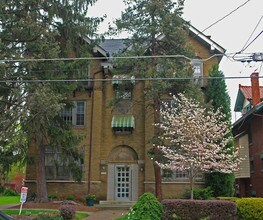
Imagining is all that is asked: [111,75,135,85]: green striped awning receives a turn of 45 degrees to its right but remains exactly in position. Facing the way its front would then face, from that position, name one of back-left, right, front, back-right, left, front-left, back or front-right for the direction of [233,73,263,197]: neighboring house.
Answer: back

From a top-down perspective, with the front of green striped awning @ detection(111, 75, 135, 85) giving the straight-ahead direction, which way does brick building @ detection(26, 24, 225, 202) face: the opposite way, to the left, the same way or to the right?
the same way

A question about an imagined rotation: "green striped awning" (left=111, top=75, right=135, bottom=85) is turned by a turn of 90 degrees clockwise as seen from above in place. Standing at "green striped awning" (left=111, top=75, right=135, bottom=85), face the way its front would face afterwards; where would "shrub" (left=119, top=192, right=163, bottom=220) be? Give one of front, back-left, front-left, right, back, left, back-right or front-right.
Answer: left

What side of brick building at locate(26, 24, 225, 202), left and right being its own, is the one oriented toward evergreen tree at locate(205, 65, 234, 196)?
left

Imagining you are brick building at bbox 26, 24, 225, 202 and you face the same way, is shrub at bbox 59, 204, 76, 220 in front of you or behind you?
in front

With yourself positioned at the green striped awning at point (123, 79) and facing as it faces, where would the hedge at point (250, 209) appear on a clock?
The hedge is roughly at 11 o'clock from the green striped awning.

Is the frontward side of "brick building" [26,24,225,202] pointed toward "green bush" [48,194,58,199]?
no

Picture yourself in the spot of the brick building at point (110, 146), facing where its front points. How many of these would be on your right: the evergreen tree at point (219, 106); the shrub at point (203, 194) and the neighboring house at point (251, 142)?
0

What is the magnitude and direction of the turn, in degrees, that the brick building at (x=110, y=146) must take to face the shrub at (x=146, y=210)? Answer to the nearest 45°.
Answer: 0° — it already faces it

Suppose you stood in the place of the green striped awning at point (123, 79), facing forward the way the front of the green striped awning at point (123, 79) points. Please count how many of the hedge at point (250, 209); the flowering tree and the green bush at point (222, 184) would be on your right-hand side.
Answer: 0

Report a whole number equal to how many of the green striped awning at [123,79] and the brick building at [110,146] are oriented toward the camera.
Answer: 2

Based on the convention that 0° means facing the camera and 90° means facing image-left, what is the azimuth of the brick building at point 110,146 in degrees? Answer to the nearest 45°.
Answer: approximately 0°

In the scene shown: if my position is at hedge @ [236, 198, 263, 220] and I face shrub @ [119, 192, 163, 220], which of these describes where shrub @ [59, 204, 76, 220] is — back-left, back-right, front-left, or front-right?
front-right

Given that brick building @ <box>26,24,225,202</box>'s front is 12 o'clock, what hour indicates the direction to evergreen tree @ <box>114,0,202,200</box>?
The evergreen tree is roughly at 11 o'clock from the brick building.

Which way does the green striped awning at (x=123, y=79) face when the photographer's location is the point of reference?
facing the viewer

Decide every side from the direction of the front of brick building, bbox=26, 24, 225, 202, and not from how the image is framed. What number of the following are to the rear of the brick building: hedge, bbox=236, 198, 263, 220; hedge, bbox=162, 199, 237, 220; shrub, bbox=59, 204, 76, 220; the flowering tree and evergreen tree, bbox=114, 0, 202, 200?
0

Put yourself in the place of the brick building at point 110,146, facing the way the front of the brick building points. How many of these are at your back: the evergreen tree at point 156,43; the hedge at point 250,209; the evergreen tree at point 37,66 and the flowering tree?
0
